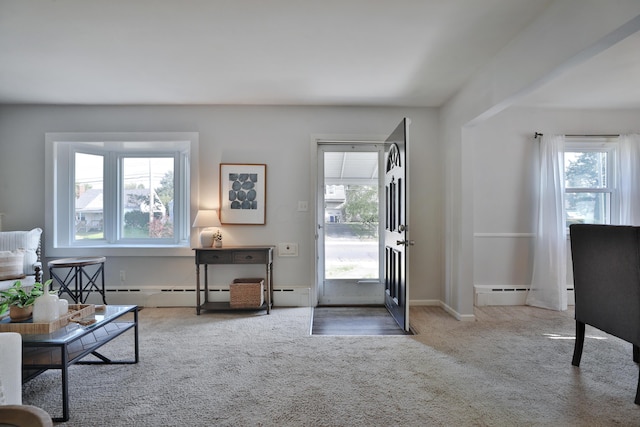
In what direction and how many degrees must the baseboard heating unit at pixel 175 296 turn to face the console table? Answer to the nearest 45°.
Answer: approximately 45° to its left

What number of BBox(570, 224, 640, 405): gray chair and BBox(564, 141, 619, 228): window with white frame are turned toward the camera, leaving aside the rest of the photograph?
1

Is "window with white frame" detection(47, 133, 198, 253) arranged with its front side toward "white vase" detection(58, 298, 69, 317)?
yes

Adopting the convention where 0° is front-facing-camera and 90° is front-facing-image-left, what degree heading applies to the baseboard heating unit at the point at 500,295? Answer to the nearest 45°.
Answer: approximately 0°

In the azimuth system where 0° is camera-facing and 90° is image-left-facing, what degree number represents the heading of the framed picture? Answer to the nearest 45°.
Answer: approximately 0°

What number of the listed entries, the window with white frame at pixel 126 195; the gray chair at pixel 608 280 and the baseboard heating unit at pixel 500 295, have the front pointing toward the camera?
2
